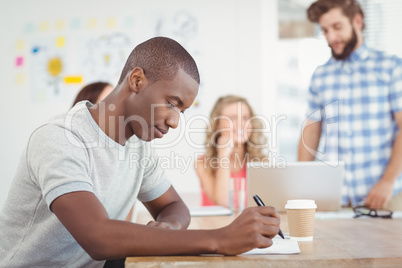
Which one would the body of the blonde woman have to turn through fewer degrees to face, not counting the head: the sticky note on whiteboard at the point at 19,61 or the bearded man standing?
the bearded man standing

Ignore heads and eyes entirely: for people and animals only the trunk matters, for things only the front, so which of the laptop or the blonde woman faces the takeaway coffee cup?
the blonde woman

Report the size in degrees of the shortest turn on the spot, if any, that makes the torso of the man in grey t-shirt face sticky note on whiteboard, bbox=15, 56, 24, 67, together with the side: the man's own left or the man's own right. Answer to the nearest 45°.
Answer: approximately 135° to the man's own left

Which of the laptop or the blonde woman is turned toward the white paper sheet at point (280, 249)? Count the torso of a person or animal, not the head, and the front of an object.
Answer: the blonde woman

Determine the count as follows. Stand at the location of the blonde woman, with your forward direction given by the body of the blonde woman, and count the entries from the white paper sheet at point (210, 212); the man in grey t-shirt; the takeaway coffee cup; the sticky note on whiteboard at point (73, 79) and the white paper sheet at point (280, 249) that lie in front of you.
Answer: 4

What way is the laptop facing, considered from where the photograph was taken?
facing away from the viewer

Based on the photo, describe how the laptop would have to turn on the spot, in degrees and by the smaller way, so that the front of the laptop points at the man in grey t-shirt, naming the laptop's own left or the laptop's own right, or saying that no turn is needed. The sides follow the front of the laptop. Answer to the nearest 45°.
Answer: approximately 135° to the laptop's own left

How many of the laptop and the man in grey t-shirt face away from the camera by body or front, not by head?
1

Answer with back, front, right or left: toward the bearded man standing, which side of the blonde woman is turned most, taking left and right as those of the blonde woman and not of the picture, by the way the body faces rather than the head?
left

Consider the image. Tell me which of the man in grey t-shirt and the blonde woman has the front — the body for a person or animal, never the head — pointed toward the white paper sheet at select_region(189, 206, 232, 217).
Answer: the blonde woman

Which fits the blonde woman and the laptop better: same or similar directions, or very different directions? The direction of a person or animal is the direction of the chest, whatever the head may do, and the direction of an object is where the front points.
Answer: very different directions

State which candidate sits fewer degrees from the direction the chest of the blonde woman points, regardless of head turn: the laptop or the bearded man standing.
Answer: the laptop

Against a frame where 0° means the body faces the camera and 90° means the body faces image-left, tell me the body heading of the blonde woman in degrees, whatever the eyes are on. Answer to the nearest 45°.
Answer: approximately 0°

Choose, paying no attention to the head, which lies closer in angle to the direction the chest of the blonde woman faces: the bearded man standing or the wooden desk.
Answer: the wooden desk
